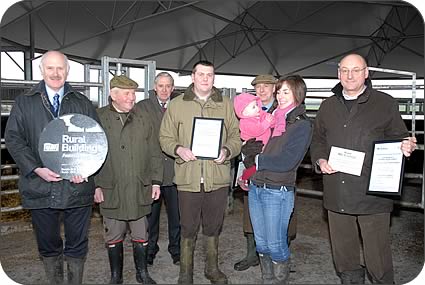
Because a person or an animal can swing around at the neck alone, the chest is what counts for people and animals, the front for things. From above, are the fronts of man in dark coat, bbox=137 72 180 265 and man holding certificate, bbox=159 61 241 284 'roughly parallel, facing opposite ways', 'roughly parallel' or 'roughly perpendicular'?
roughly parallel

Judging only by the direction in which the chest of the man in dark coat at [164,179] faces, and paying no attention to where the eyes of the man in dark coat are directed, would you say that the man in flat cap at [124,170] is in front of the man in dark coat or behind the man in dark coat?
in front

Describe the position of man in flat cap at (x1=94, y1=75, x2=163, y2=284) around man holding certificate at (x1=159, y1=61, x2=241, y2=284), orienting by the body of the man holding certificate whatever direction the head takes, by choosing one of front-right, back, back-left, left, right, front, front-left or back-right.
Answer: right

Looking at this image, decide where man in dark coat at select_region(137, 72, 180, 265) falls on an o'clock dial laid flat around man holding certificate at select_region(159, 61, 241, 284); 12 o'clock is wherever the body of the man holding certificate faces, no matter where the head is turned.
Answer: The man in dark coat is roughly at 5 o'clock from the man holding certificate.

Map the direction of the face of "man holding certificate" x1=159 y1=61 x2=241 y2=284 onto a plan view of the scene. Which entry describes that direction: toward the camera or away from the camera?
toward the camera

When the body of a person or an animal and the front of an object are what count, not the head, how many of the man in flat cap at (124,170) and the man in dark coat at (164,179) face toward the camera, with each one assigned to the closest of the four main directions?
2

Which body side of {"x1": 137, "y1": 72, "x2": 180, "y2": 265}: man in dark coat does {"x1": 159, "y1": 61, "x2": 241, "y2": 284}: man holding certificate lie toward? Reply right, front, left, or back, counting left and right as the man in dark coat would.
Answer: front

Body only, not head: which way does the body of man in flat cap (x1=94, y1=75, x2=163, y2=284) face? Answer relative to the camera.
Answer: toward the camera

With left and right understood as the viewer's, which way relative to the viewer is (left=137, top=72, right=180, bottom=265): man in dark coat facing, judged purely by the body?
facing the viewer

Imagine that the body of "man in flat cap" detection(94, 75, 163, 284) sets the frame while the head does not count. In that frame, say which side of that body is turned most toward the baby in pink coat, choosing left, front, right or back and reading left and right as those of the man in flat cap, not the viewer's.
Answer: left

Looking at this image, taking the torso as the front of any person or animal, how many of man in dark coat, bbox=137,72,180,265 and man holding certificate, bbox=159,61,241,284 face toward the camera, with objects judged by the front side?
2

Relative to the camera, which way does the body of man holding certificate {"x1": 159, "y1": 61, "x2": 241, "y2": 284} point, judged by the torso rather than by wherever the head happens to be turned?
toward the camera

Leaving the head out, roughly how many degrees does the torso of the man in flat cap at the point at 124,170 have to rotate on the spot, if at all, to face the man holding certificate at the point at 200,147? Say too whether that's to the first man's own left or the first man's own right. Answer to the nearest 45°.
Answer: approximately 90° to the first man's own left

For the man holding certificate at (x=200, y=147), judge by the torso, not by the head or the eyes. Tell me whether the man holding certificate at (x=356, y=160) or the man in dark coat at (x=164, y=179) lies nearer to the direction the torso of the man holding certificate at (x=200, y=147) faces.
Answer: the man holding certificate

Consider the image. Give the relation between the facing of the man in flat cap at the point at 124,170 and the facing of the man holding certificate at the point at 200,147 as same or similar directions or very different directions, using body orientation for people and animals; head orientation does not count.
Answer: same or similar directions
